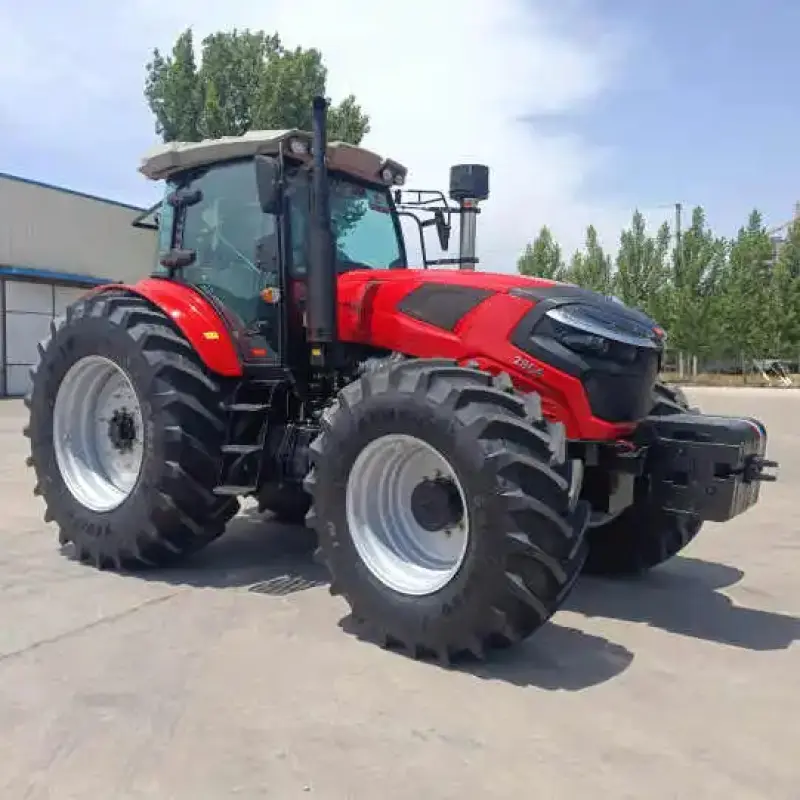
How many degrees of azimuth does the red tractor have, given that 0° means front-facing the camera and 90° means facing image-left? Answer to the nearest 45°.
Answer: approximately 315°

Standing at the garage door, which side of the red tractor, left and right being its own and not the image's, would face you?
back

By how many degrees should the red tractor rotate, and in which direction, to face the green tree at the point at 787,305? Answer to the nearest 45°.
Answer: approximately 90° to its left

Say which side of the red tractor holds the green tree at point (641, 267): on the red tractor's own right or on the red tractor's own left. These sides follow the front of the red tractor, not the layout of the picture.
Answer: on the red tractor's own left

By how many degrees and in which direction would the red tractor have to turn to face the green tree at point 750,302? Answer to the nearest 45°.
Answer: approximately 90° to its left

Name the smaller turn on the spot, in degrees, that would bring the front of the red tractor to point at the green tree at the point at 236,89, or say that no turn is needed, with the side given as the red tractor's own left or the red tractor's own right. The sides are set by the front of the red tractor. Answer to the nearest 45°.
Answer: approximately 135° to the red tractor's own left
